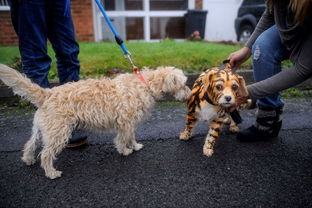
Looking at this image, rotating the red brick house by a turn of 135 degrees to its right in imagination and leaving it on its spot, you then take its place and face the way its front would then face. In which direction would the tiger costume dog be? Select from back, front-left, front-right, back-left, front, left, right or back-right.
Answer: back-left

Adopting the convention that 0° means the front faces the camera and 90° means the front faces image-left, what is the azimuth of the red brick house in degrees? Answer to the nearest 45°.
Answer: approximately 0°

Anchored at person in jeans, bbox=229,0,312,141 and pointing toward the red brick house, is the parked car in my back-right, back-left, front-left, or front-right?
front-right

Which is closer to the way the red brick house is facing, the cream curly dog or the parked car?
the cream curly dog

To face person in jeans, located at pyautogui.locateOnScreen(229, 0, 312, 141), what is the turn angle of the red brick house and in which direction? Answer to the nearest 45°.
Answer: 0° — it already faces them

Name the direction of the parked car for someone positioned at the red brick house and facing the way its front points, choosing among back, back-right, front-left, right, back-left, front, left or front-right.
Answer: front-left

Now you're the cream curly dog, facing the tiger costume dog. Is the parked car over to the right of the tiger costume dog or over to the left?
left

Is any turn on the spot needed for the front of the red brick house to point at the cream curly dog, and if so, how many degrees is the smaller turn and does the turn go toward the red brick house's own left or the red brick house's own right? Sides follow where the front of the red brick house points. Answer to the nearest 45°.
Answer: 0° — it already faces it

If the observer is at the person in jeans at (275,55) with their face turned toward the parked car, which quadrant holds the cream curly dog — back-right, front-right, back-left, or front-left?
back-left
